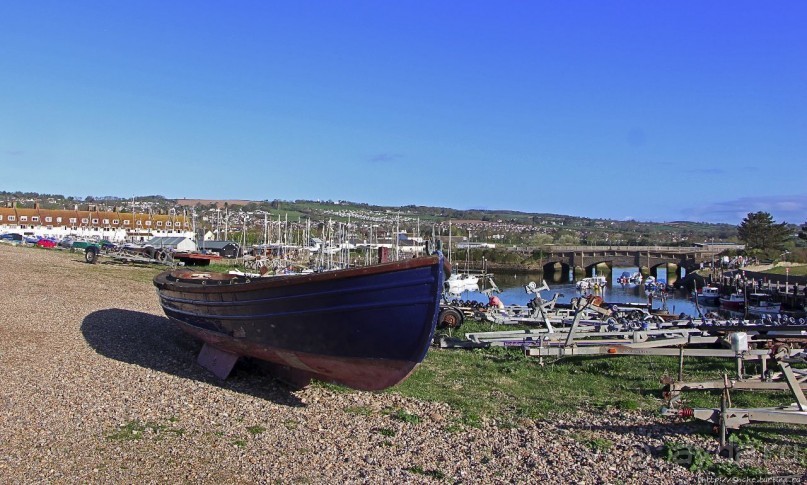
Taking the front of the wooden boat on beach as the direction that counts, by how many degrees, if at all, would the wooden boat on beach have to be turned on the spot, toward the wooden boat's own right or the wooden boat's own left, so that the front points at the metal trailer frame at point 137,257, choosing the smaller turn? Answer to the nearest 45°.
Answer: approximately 135° to the wooden boat's own left

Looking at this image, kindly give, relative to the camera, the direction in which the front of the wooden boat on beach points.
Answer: facing the viewer and to the right of the viewer
